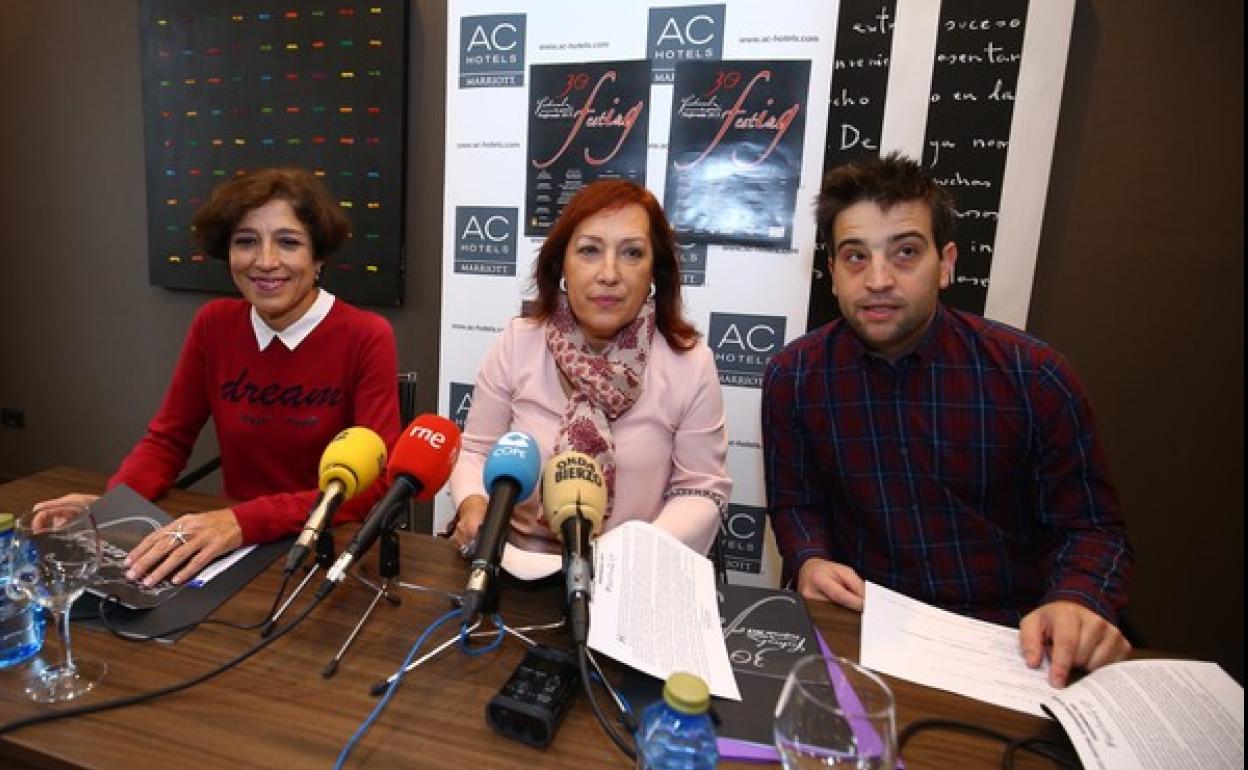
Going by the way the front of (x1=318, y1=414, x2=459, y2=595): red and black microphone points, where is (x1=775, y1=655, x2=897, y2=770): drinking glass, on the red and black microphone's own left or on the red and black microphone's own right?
on the red and black microphone's own right

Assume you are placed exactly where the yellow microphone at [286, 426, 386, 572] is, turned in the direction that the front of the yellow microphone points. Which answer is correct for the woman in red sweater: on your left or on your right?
on your left

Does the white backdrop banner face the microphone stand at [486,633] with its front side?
yes

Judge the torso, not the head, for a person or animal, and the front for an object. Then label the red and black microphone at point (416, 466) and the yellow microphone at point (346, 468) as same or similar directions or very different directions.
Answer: same or similar directions

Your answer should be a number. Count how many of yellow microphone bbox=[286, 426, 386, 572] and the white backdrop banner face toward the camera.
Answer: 1

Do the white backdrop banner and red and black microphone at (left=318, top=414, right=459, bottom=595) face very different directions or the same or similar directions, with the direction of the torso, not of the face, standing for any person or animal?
very different directions

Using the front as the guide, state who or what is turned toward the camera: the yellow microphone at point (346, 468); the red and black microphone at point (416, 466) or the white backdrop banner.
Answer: the white backdrop banner

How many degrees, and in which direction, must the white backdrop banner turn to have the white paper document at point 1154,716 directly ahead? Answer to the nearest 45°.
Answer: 0° — it already faces it

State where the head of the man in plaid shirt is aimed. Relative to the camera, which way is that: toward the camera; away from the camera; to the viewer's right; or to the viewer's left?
toward the camera

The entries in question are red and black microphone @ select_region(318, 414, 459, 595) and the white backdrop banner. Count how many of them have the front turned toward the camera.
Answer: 1

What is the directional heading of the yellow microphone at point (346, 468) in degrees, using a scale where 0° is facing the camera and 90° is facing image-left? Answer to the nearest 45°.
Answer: approximately 225°

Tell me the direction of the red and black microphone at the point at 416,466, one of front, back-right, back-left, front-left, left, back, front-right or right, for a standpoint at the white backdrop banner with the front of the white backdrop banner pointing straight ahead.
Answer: front

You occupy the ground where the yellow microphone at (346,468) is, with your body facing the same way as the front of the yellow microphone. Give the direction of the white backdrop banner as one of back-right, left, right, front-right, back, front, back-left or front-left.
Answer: front

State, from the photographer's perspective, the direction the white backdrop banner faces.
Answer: facing the viewer

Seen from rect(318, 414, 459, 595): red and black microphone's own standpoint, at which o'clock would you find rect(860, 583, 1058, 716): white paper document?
The white paper document is roughly at 2 o'clock from the red and black microphone.

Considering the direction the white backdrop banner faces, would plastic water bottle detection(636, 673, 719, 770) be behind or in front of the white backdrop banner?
in front
